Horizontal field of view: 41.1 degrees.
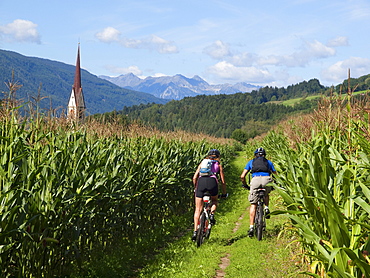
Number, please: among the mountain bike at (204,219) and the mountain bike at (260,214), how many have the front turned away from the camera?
2

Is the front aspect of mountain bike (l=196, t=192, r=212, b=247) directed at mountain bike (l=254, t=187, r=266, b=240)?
no

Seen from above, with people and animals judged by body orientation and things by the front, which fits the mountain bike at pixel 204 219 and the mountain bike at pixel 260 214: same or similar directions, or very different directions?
same or similar directions

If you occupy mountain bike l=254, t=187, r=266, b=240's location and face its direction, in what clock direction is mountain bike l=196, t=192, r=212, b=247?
mountain bike l=196, t=192, r=212, b=247 is roughly at 8 o'clock from mountain bike l=254, t=187, r=266, b=240.

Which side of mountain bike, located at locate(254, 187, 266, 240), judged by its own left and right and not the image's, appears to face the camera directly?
back

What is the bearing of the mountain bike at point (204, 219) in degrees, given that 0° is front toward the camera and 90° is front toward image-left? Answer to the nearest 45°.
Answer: approximately 180°
